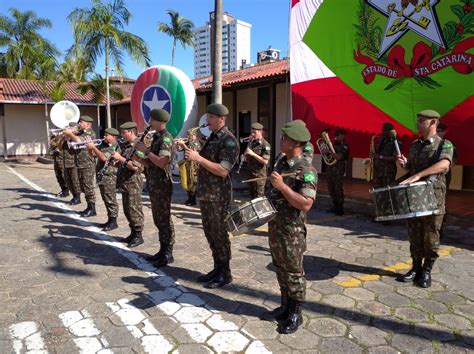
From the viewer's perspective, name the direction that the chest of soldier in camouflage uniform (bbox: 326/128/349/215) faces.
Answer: to the viewer's left

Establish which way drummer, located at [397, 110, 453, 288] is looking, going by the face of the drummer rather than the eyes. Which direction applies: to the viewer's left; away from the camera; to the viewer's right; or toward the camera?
to the viewer's left

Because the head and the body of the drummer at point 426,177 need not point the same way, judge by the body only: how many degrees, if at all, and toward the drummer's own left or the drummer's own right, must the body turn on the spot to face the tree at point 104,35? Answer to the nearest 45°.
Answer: approximately 90° to the drummer's own right

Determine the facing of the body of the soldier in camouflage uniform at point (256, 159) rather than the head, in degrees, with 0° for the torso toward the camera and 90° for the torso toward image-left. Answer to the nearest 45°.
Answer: approximately 45°

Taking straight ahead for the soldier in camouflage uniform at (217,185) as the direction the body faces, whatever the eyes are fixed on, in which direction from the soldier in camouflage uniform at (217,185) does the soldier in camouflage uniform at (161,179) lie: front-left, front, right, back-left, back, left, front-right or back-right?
front-right
